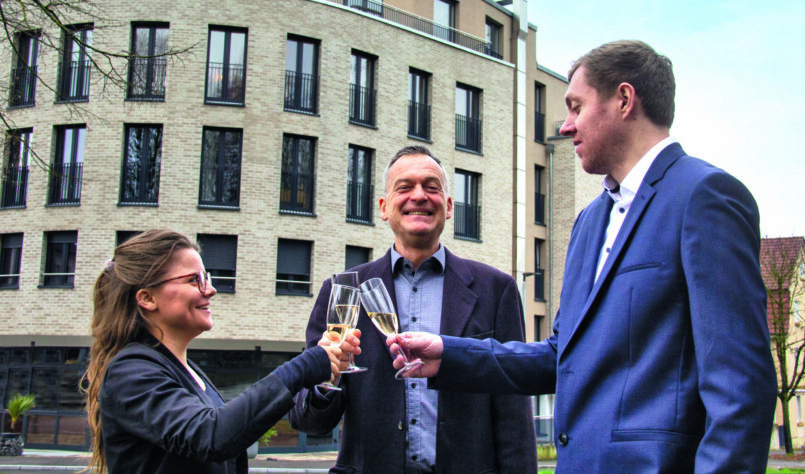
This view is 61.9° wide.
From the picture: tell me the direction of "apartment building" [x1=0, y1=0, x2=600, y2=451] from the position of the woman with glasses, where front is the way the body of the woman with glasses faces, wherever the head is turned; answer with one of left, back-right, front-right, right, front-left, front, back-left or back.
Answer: left

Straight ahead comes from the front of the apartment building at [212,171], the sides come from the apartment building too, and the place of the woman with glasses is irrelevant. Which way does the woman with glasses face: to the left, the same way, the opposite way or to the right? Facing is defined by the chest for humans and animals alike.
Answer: to the left

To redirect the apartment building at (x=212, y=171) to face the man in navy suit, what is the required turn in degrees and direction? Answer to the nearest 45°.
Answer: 0° — it already faces them

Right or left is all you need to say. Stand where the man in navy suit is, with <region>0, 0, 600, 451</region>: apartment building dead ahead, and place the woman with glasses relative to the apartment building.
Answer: left

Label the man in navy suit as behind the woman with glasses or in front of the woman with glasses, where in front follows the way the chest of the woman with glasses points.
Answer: in front

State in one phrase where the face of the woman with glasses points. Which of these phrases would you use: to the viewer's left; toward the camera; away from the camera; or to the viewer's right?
to the viewer's right

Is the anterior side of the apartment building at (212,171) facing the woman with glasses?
yes

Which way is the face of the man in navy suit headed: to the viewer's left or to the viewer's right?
to the viewer's left

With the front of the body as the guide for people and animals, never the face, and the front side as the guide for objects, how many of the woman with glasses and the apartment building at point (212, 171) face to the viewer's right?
1

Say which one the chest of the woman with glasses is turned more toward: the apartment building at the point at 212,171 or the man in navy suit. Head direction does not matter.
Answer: the man in navy suit

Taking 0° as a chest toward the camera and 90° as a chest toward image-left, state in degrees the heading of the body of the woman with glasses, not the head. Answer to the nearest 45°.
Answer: approximately 270°
